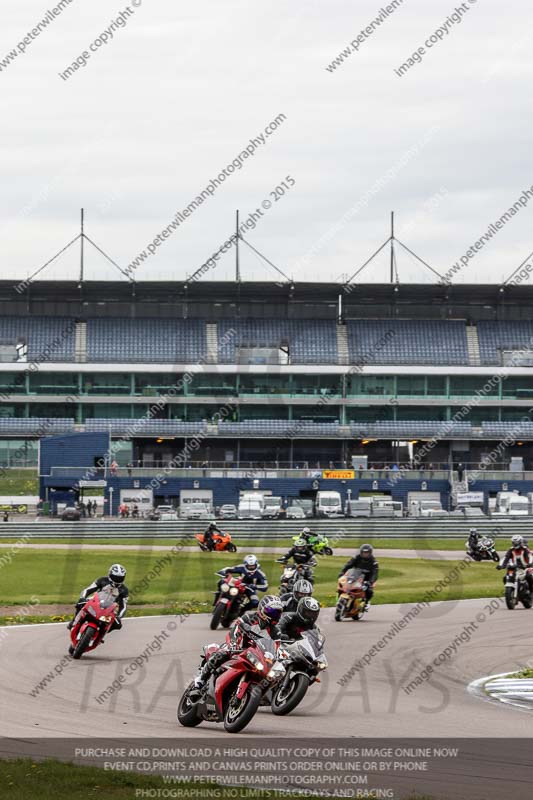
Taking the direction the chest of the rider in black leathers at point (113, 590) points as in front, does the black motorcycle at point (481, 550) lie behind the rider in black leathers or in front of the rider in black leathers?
behind

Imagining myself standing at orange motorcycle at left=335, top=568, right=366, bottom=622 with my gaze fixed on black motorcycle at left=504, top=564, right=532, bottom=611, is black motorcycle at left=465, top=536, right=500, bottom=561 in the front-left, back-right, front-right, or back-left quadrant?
front-left

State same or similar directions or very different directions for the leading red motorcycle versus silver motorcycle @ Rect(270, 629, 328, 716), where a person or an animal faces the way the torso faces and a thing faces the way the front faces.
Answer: same or similar directions

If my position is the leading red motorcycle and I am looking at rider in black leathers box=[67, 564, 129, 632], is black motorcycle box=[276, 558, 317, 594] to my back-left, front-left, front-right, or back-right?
front-right

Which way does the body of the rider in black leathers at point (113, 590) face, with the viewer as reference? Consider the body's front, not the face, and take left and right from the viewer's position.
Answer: facing the viewer

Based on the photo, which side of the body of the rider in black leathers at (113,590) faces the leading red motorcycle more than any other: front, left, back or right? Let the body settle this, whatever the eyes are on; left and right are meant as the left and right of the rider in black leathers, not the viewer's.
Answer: front

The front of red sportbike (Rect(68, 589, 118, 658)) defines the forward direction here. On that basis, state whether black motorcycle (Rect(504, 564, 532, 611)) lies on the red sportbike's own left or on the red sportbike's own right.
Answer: on the red sportbike's own left

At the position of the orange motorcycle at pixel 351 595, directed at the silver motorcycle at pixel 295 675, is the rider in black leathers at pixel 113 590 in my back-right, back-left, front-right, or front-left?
front-right

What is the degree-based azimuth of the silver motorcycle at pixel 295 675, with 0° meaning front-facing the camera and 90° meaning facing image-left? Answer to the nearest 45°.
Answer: approximately 315°

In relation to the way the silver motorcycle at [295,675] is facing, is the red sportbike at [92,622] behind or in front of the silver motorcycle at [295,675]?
behind

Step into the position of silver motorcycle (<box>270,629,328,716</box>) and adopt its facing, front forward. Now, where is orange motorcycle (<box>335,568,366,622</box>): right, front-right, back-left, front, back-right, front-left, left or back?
back-left

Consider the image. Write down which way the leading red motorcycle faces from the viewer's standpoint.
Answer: facing the viewer and to the right of the viewer
